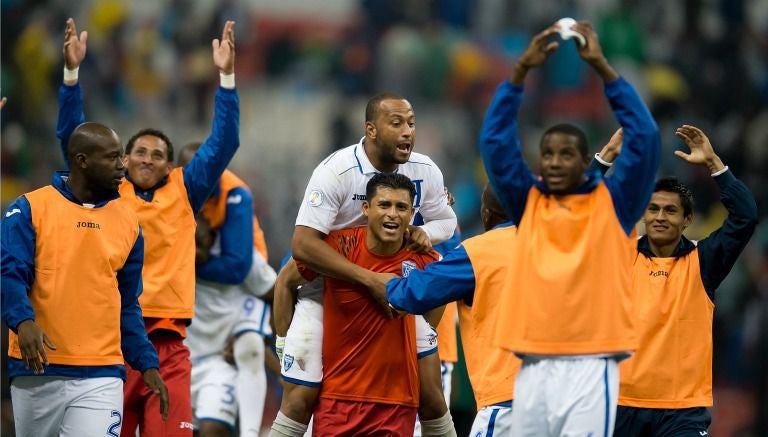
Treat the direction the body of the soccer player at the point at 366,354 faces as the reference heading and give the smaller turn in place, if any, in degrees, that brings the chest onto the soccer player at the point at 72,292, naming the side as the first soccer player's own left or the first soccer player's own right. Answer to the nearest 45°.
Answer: approximately 90° to the first soccer player's own right

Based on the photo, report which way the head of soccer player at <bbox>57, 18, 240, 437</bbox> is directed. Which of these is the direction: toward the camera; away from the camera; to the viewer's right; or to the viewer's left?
toward the camera

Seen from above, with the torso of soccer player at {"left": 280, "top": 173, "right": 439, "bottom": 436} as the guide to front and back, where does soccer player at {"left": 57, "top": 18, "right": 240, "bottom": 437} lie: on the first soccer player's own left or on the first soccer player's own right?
on the first soccer player's own right

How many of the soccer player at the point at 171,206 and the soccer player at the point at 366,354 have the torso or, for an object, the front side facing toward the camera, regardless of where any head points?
2

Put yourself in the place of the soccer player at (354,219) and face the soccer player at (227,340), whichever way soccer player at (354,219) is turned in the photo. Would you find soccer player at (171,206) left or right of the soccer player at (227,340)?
left

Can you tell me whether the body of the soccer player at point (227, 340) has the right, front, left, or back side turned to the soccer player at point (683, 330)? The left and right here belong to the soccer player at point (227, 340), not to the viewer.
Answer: left

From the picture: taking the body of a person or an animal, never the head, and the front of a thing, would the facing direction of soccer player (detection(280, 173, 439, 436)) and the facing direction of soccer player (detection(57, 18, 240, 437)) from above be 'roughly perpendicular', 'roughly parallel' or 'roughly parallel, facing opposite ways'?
roughly parallel

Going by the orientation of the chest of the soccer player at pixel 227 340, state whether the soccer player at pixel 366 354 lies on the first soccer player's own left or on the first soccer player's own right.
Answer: on the first soccer player's own left

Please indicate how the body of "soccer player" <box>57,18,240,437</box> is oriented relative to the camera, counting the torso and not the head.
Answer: toward the camera

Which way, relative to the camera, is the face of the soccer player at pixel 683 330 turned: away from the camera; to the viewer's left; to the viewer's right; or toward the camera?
toward the camera

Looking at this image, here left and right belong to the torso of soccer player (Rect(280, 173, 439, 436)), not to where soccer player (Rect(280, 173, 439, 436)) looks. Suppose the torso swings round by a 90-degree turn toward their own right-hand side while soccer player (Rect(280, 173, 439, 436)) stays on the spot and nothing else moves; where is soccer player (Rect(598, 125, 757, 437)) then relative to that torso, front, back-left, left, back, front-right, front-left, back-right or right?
back

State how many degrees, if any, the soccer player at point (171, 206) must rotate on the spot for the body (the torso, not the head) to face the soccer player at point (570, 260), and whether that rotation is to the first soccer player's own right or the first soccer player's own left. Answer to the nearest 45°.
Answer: approximately 45° to the first soccer player's own left
